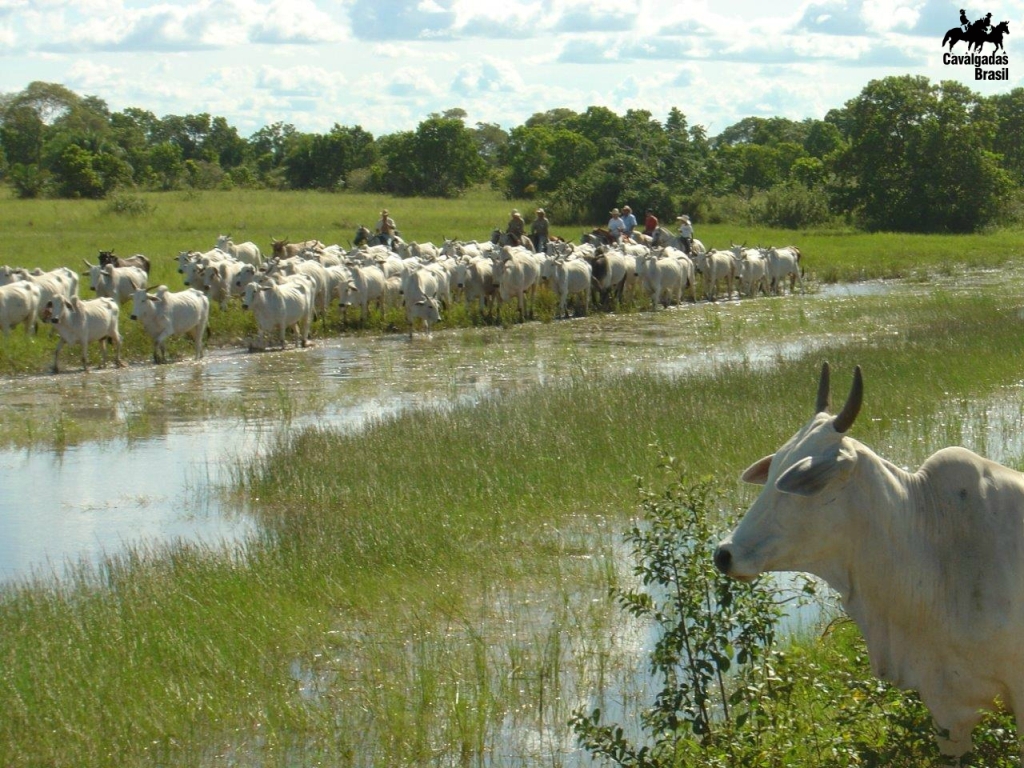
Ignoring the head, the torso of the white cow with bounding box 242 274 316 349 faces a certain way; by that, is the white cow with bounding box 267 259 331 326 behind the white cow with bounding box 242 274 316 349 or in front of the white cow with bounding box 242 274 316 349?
behind

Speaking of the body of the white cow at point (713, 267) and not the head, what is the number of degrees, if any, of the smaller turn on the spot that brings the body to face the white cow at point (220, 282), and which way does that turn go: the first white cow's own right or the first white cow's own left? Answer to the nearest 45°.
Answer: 0° — it already faces it

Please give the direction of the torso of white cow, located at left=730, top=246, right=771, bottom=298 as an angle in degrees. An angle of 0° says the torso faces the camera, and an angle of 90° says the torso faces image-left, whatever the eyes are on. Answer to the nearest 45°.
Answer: approximately 45°

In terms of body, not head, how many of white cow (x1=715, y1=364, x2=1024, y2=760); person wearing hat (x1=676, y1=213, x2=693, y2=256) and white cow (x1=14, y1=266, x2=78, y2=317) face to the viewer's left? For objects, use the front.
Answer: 3

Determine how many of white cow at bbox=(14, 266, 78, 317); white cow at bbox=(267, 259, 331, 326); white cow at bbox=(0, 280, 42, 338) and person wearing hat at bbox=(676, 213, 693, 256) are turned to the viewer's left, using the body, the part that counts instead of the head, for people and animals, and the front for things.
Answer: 4

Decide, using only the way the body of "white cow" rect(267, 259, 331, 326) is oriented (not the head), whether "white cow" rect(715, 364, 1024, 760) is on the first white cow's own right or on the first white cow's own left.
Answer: on the first white cow's own left

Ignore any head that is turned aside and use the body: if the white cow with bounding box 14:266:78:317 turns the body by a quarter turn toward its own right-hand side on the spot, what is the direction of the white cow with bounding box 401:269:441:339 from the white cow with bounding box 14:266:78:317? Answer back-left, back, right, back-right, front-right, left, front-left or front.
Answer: right

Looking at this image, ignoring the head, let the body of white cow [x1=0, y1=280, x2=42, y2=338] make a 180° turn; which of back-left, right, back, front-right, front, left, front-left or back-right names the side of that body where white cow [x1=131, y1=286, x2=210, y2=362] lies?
front-right

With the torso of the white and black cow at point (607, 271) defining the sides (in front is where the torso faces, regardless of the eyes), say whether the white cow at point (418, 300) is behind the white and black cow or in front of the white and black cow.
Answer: in front

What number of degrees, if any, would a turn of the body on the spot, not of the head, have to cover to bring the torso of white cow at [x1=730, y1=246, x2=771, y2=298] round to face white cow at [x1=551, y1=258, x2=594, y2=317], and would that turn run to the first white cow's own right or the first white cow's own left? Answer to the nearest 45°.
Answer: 0° — it already faces it

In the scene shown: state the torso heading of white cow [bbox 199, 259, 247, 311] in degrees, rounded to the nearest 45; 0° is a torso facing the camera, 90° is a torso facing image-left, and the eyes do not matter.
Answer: approximately 45°

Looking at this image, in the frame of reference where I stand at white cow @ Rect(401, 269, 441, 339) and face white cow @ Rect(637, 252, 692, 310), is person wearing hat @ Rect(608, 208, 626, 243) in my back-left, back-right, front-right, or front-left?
front-left

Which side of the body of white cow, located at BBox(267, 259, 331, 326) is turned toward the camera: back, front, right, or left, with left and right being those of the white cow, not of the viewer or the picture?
left

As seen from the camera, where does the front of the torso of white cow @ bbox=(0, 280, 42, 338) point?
to the viewer's left

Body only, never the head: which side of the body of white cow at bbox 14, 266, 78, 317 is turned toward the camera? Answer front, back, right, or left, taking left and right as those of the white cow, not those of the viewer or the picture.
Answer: left

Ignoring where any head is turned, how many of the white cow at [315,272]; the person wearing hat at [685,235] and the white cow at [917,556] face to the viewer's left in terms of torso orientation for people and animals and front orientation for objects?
3

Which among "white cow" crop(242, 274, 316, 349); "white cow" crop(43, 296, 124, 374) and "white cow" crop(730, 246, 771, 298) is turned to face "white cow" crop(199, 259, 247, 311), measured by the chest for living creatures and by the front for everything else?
"white cow" crop(730, 246, 771, 298)

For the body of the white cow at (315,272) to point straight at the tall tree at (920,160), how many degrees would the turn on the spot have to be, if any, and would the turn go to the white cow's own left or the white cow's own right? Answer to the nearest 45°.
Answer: approximately 135° to the white cow's own right

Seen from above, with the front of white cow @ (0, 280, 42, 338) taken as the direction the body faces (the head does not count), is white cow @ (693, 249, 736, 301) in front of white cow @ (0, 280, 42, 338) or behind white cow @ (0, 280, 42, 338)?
behind

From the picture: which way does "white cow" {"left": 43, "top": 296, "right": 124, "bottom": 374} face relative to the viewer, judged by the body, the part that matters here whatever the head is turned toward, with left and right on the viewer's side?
facing the viewer and to the left of the viewer

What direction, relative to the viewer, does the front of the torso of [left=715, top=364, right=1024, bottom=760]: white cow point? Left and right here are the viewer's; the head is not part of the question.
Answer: facing to the left of the viewer
